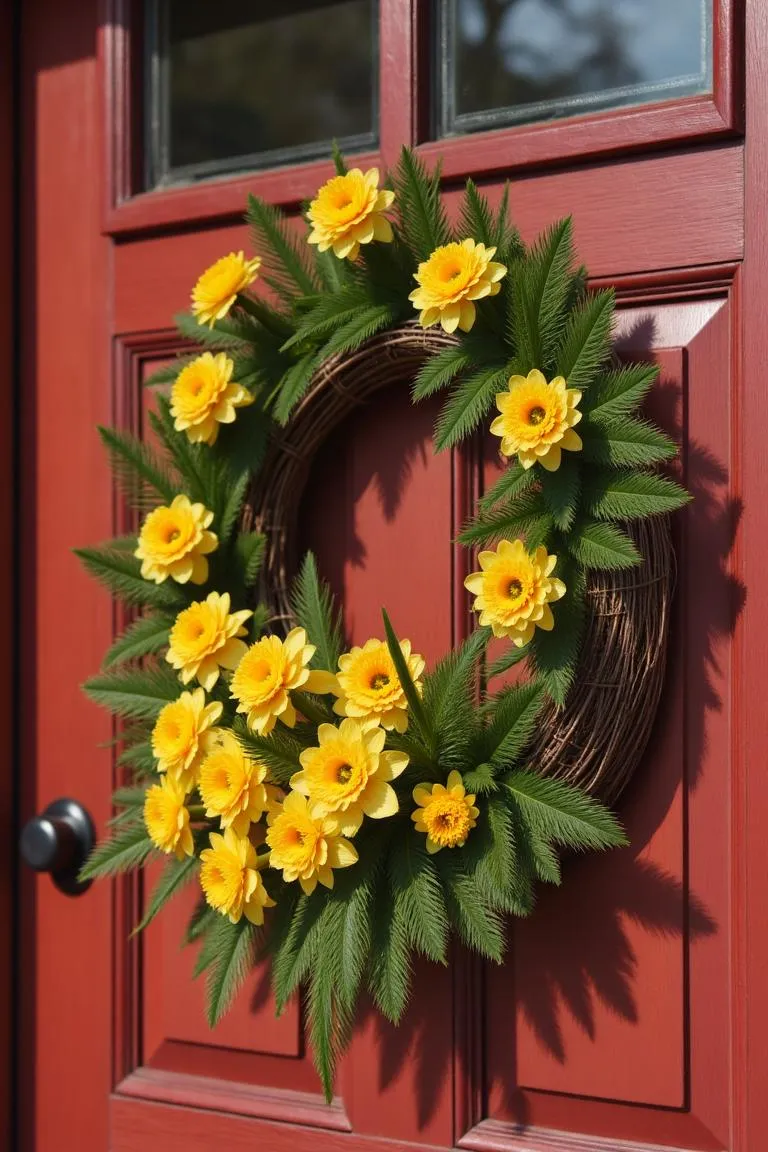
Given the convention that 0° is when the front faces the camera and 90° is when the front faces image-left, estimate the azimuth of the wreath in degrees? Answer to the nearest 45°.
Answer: approximately 45°

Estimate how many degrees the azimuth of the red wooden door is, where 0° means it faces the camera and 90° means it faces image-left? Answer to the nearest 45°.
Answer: approximately 45°
